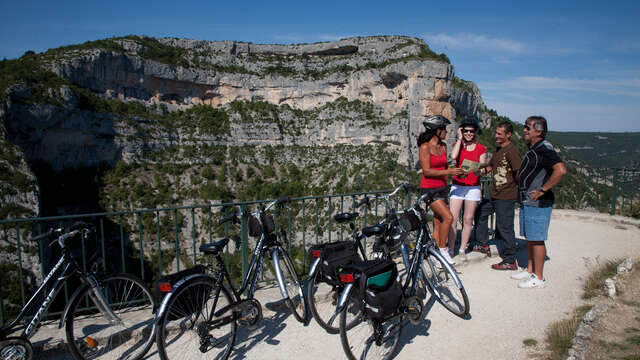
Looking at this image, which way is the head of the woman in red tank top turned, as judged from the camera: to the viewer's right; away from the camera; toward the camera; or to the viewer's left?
to the viewer's right

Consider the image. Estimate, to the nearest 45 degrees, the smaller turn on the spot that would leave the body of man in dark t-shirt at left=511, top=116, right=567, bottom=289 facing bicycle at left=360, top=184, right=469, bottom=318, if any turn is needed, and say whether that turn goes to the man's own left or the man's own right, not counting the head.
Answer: approximately 45° to the man's own left

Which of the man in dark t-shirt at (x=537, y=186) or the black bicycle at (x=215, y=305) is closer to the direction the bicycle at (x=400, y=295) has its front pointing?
the man in dark t-shirt

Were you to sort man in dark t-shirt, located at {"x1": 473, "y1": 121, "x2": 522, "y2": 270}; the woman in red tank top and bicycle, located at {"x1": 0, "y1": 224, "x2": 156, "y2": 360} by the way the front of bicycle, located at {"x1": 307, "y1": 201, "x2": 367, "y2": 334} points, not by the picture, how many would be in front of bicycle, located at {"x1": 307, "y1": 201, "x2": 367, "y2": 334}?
2

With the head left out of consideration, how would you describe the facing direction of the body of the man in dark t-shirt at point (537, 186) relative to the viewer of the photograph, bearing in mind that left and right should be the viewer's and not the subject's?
facing to the left of the viewer

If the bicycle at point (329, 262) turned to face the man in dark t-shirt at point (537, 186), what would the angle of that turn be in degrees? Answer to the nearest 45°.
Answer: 0° — it already faces them

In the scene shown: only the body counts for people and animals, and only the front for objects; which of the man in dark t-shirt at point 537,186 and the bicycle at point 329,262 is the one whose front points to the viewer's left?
the man in dark t-shirt

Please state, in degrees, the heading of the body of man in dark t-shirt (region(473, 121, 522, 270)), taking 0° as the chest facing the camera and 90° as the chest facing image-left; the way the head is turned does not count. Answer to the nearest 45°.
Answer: approximately 45°

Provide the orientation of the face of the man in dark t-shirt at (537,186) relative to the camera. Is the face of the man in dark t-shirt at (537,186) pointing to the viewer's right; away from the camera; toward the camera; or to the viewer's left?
to the viewer's left

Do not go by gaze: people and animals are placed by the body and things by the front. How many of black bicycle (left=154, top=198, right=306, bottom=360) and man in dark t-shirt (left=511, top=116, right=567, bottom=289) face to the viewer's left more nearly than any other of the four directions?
1

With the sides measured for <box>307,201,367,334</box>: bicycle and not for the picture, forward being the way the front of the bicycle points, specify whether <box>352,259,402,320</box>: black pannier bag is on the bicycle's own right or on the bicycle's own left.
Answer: on the bicycle's own right
